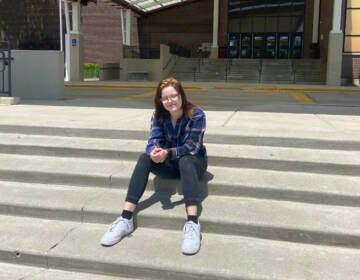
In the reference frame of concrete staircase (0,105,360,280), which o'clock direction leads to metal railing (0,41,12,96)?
The metal railing is roughly at 5 o'clock from the concrete staircase.

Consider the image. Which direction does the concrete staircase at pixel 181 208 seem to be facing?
toward the camera

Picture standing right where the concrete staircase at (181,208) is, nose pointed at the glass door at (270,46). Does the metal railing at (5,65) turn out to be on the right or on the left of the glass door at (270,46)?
left

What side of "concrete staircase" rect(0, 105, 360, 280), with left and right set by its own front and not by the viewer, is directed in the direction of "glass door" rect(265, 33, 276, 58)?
back
